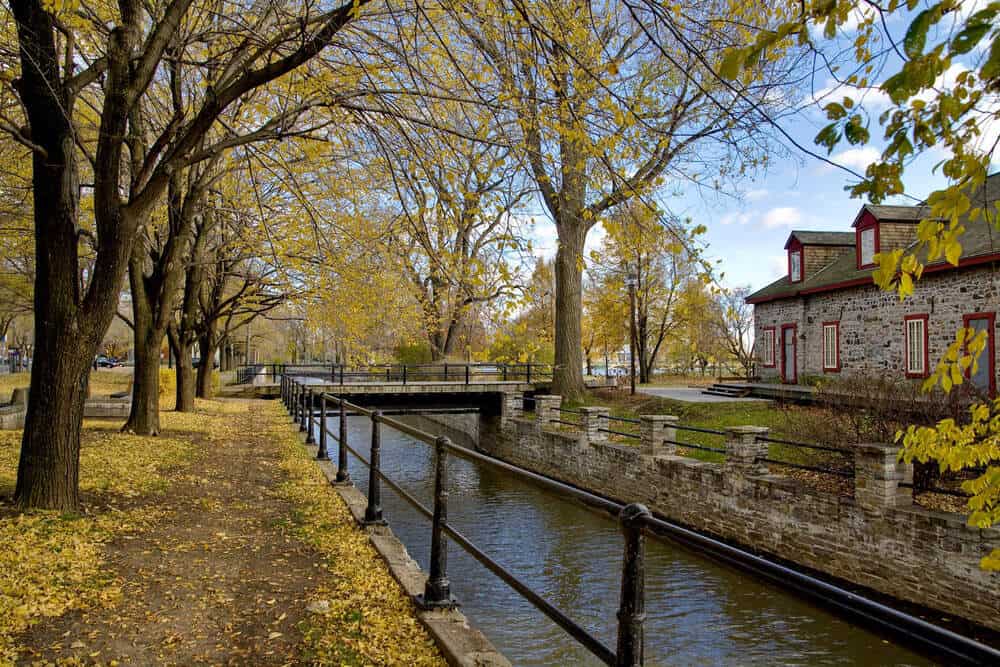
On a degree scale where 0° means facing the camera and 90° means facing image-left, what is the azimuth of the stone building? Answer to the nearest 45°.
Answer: approximately 45°

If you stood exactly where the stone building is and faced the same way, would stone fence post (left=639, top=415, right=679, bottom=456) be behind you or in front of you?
in front

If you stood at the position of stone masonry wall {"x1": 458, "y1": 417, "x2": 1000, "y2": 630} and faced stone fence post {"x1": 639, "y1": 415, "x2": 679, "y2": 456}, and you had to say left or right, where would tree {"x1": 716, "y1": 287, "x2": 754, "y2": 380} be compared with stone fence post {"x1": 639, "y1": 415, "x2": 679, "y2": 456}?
right

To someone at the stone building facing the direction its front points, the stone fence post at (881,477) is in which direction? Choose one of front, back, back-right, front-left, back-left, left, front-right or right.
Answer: front-left

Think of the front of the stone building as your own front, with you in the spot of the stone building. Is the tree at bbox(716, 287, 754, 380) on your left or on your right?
on your right

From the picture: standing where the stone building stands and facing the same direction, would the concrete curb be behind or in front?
in front

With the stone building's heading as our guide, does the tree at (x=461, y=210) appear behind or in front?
in front

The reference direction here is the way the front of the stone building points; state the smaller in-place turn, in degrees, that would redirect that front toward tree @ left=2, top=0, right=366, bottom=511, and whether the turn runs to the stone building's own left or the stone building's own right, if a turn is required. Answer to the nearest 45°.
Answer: approximately 45° to the stone building's own left

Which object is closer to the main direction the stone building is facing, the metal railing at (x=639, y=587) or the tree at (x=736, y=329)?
the metal railing

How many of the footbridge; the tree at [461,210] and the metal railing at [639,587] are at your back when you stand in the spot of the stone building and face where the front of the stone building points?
0
